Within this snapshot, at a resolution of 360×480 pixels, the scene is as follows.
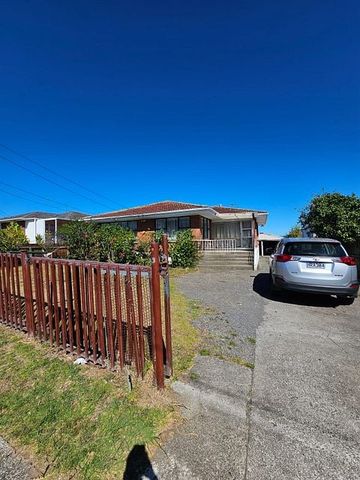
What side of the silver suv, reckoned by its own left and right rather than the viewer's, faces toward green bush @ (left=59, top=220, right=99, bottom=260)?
left

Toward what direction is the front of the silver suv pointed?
away from the camera

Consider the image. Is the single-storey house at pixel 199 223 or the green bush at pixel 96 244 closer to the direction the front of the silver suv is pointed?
the single-storey house

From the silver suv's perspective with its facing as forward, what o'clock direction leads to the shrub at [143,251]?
The shrub is roughly at 10 o'clock from the silver suv.

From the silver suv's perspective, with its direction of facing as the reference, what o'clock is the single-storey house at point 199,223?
The single-storey house is roughly at 11 o'clock from the silver suv.

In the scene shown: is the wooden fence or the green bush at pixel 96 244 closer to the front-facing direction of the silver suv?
the green bush

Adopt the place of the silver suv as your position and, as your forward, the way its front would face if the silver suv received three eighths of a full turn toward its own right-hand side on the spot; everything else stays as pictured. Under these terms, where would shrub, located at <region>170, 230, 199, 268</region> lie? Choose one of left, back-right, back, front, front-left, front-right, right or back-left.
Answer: back

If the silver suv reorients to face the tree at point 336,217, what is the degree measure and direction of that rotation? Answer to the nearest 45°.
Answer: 0° — it already faces it
